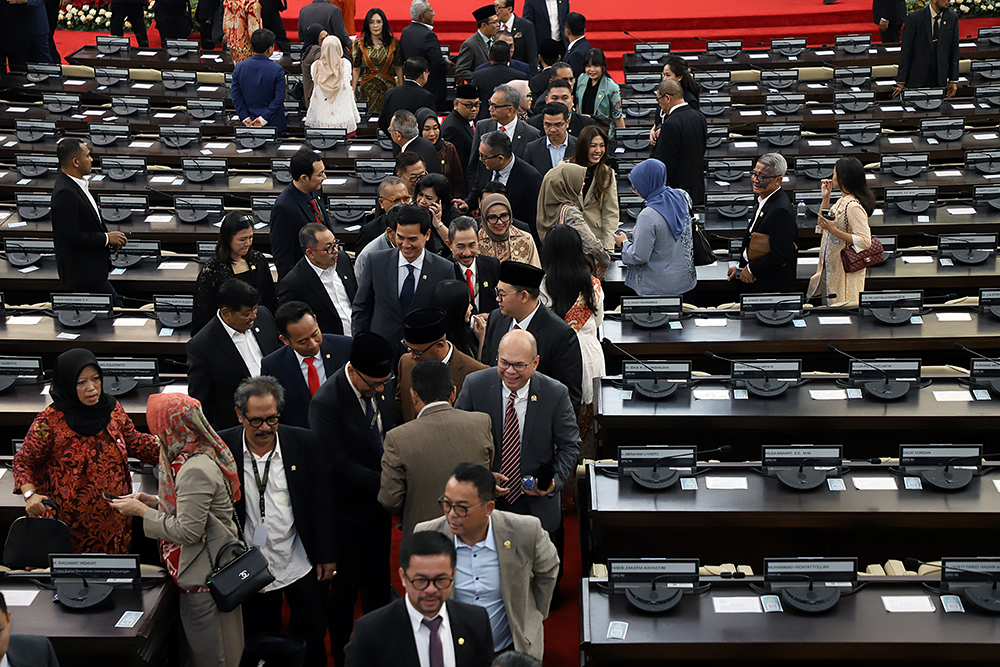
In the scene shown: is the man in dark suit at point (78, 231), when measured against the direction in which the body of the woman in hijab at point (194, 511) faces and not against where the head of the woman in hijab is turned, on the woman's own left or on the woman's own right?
on the woman's own right

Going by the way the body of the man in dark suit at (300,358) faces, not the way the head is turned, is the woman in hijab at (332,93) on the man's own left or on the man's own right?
on the man's own left

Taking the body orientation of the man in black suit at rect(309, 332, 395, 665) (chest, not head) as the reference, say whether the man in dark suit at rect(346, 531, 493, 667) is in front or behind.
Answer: in front

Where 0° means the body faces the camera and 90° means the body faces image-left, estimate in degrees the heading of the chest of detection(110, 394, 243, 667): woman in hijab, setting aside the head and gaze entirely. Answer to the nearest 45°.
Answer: approximately 90°

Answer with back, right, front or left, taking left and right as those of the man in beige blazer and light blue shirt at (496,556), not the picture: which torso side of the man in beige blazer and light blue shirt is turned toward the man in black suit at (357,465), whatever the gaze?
right

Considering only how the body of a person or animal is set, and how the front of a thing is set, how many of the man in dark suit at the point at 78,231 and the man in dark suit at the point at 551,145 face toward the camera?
1

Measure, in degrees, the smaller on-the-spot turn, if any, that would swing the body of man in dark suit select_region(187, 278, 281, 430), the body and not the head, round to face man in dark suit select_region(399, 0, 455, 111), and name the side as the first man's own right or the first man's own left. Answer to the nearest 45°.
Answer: approximately 135° to the first man's own left

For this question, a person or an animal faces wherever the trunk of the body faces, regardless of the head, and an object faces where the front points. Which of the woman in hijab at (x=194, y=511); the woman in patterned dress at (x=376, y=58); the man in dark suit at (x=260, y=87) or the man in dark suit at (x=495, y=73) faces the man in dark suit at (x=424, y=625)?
the woman in patterned dress

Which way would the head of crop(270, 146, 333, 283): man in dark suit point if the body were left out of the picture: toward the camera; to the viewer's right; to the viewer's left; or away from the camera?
to the viewer's right

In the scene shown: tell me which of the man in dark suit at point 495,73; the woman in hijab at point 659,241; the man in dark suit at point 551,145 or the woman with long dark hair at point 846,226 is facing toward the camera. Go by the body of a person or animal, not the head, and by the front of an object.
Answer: the man in dark suit at point 551,145

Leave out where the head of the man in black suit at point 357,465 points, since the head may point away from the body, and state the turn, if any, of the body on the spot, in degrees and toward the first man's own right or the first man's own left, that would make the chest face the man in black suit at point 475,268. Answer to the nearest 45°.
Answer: approximately 90° to the first man's own left

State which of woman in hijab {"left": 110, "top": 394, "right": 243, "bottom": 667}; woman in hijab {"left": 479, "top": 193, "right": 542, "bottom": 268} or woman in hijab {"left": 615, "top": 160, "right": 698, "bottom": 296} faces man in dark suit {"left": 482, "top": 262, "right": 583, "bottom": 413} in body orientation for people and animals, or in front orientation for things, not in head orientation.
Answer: woman in hijab {"left": 479, "top": 193, "right": 542, "bottom": 268}

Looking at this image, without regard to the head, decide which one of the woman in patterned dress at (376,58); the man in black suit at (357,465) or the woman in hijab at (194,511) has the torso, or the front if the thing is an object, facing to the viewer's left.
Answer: the woman in hijab

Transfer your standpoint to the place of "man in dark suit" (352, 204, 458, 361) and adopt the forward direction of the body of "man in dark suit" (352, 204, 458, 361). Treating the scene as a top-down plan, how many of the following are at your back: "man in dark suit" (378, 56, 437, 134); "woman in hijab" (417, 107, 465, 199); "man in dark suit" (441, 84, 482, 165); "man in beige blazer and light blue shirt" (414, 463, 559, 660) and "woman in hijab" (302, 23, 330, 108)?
4

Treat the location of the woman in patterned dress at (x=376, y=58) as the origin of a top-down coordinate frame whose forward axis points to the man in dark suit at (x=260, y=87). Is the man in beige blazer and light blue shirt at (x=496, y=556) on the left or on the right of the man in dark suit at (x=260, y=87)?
left

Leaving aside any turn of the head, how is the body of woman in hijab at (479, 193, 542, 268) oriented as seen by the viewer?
toward the camera
